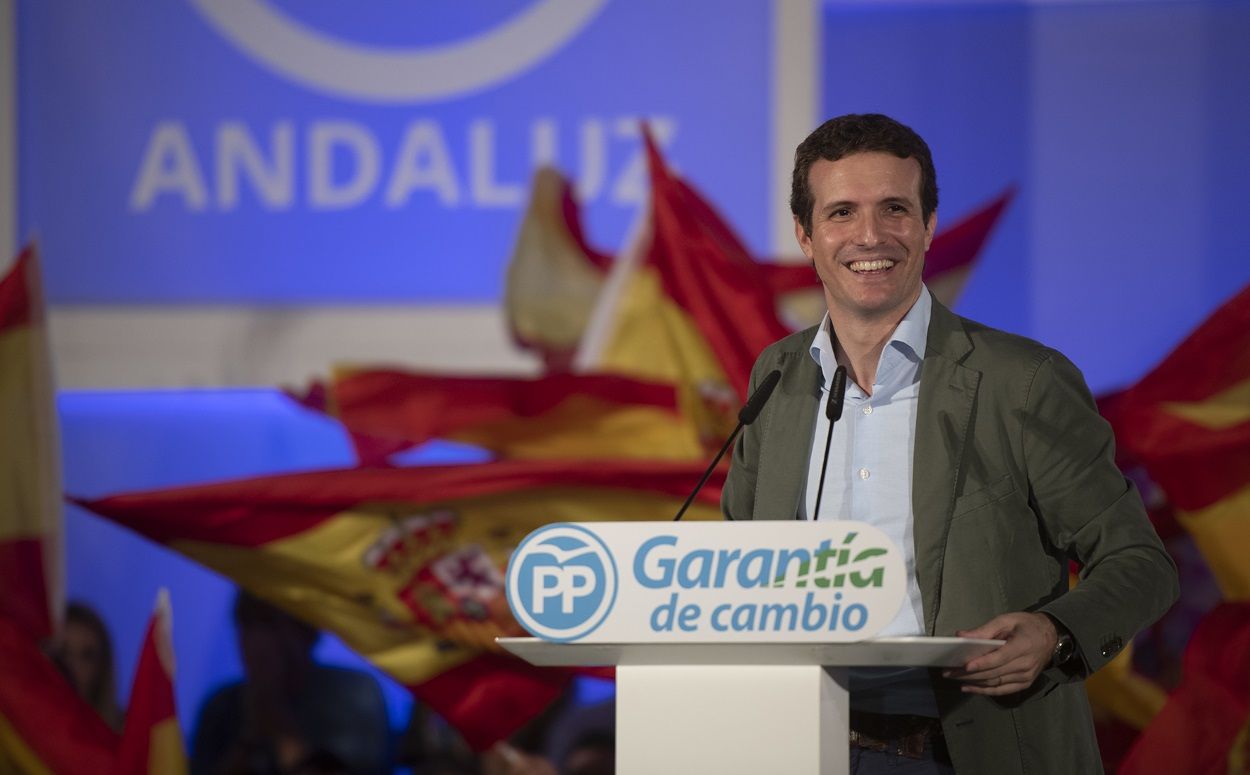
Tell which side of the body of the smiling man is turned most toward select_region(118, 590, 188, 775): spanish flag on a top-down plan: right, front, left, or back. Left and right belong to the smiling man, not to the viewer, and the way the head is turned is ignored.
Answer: right

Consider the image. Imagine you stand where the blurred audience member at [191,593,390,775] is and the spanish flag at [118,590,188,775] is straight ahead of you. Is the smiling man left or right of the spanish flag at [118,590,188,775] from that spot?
left

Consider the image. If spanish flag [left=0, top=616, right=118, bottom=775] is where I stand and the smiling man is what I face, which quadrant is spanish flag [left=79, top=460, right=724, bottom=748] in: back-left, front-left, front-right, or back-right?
front-left

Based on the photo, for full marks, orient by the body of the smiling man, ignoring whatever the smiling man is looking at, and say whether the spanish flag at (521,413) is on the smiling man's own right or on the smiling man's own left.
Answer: on the smiling man's own right

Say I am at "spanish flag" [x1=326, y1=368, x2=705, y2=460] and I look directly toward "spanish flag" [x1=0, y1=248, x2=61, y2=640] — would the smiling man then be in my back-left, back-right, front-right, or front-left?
back-left

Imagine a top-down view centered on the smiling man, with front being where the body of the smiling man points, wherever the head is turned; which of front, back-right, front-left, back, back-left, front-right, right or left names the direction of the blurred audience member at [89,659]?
right

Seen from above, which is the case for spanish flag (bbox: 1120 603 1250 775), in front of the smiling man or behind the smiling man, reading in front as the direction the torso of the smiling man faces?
behind

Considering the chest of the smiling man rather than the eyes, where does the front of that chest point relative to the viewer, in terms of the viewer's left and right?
facing the viewer and to the left of the viewer

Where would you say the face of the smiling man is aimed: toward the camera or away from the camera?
toward the camera
